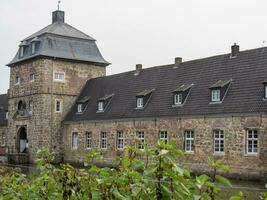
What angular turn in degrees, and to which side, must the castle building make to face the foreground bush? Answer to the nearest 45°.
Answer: approximately 45° to its left

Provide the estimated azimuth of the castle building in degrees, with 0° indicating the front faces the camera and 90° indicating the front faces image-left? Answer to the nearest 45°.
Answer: approximately 45°
